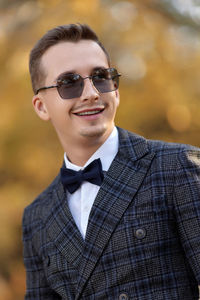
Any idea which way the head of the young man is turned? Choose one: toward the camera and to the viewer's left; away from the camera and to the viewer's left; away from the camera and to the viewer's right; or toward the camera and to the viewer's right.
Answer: toward the camera and to the viewer's right

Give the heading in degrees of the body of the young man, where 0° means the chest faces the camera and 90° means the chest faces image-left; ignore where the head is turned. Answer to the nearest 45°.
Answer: approximately 45°
